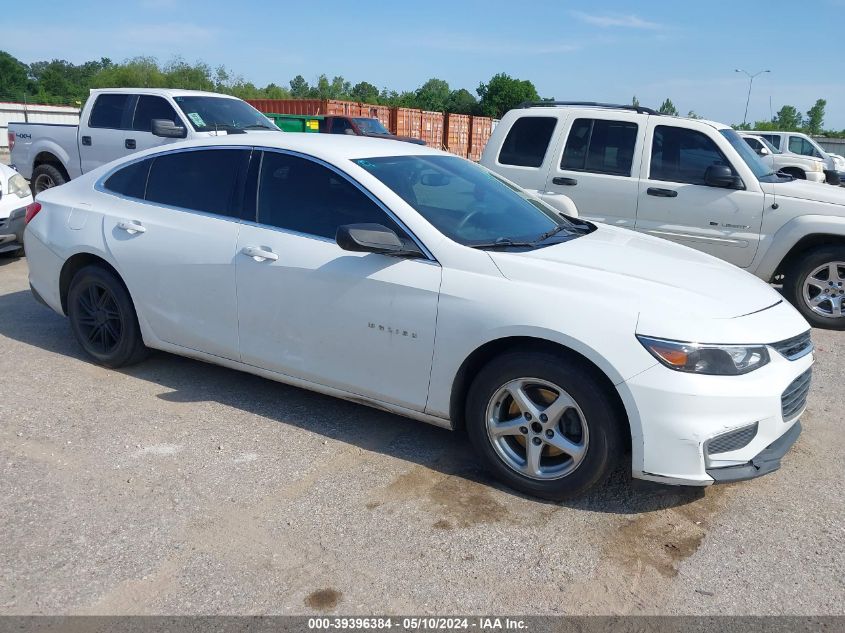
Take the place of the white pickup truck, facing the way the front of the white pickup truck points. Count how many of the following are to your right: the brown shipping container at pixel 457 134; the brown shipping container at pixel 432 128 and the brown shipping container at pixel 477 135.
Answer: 0

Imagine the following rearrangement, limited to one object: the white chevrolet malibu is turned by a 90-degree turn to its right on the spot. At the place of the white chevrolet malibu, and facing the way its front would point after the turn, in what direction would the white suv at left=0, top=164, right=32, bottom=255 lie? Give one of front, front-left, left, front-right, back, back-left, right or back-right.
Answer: right

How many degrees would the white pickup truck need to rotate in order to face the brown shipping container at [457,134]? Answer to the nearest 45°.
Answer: approximately 90° to its left

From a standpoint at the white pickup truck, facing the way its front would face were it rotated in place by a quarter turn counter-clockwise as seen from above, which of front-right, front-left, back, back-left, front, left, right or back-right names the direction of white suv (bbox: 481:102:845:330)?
right

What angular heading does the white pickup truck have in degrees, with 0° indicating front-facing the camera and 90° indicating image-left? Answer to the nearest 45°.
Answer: approximately 315°

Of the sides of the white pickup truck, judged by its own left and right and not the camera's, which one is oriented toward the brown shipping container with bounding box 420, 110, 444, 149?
left

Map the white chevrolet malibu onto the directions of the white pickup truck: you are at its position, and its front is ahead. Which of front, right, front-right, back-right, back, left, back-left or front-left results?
front-right

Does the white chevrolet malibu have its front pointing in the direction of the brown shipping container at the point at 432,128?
no

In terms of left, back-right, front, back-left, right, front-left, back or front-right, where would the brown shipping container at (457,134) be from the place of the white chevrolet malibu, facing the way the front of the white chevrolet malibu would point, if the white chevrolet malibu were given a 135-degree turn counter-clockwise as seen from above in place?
front

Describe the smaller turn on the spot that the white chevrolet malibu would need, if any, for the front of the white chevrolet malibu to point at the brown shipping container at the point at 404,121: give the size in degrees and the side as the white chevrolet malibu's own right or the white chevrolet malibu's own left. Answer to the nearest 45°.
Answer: approximately 135° to the white chevrolet malibu's own left

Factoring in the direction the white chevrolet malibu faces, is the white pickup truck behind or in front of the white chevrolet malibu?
behind

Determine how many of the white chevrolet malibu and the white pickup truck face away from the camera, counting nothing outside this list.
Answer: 0

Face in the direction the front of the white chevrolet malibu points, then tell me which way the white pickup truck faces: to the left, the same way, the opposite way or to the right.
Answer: the same way

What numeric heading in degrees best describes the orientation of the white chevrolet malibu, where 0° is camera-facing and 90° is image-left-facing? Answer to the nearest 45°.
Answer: approximately 315°
